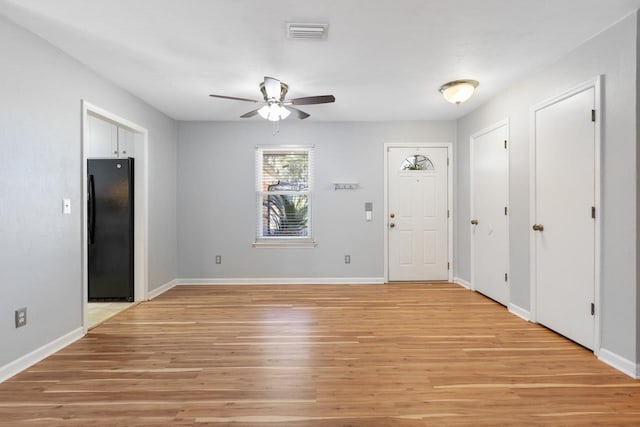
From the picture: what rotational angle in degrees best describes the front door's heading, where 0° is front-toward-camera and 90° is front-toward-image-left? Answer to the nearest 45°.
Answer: approximately 0°

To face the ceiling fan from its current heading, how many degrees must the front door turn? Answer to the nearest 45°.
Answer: approximately 45° to its right

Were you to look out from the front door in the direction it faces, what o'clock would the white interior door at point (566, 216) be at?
The white interior door is roughly at 11 o'clock from the front door.

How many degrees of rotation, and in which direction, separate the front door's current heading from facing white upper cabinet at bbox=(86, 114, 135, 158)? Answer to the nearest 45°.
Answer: approximately 45° to its right

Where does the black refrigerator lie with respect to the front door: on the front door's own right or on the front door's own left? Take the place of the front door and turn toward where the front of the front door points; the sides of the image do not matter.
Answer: on the front door's own right

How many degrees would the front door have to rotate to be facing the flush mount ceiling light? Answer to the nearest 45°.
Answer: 0° — it already faces it
